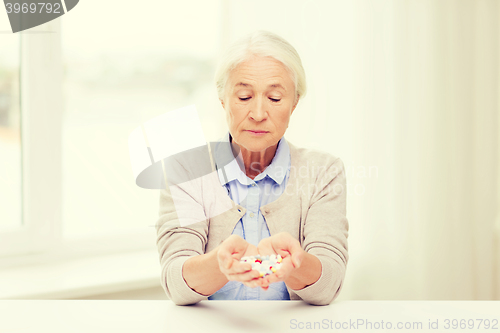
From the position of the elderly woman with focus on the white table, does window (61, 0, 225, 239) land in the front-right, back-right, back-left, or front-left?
back-right

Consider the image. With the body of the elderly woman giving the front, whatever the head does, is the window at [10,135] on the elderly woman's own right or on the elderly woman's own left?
on the elderly woman's own right

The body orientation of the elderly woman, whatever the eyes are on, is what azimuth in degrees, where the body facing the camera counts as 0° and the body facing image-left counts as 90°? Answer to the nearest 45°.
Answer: approximately 0°
